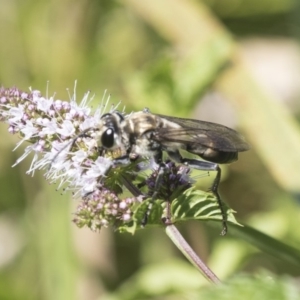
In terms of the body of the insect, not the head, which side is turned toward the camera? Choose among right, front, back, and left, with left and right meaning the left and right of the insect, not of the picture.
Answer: left
